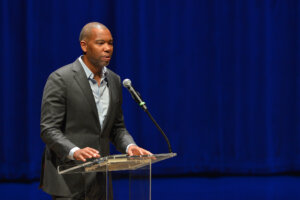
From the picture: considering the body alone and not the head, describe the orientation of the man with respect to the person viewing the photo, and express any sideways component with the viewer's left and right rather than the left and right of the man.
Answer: facing the viewer and to the right of the viewer

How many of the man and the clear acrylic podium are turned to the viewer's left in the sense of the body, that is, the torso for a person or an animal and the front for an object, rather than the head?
0

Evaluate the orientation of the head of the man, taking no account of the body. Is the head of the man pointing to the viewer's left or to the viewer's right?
to the viewer's right
